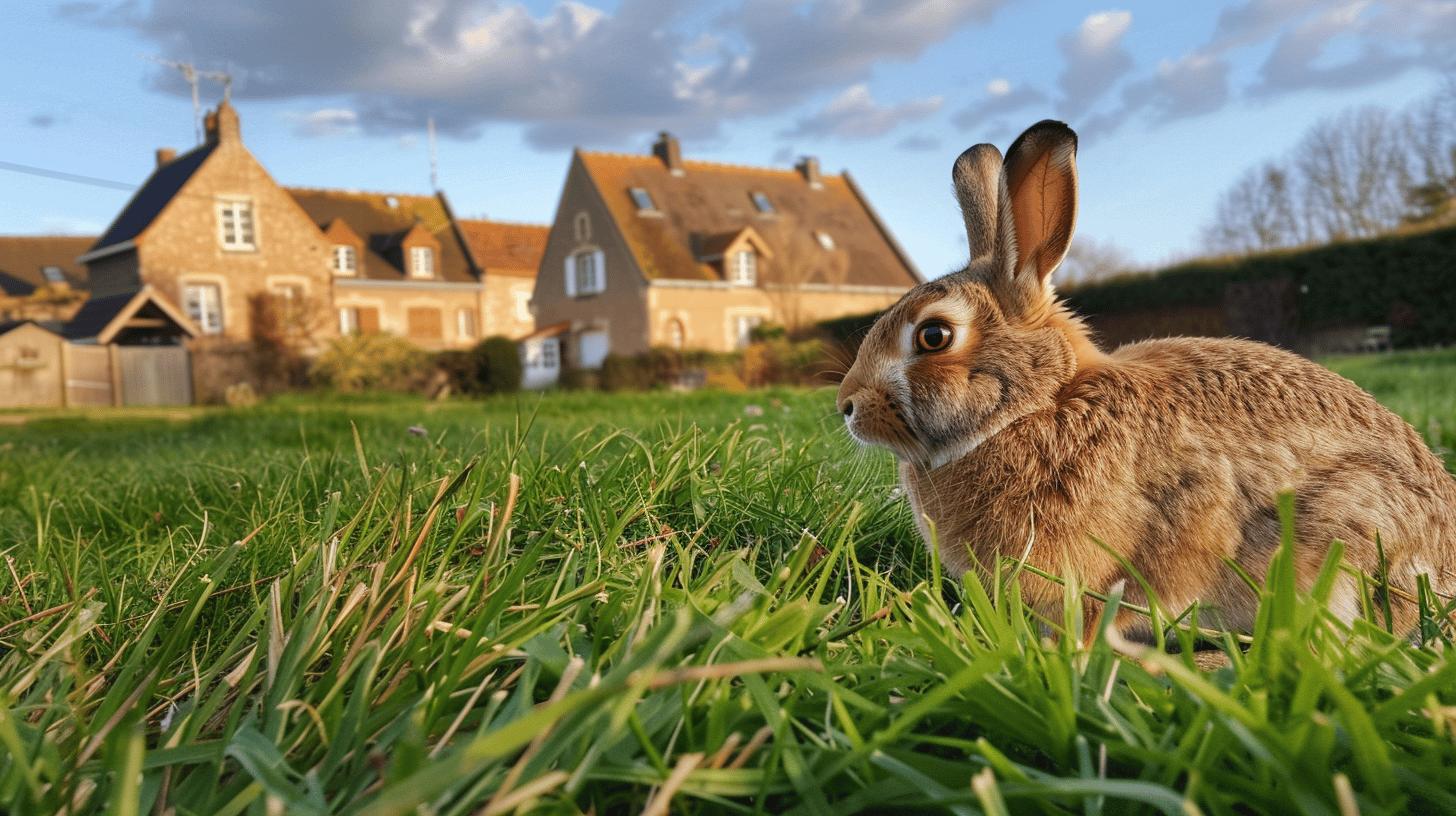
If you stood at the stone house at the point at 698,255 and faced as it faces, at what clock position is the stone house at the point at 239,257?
the stone house at the point at 239,257 is roughly at 4 o'clock from the stone house at the point at 698,255.

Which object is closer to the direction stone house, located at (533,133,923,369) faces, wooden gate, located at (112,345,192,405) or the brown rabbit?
the brown rabbit

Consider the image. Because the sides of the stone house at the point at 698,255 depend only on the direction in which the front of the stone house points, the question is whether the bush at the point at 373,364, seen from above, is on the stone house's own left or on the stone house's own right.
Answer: on the stone house's own right

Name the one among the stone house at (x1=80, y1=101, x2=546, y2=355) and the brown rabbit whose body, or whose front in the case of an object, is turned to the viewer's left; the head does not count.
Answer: the brown rabbit

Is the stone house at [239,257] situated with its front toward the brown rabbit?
yes

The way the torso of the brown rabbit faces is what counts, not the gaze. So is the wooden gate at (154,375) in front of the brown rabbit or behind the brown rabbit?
in front

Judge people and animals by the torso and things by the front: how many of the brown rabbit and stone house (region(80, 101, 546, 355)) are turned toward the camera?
1

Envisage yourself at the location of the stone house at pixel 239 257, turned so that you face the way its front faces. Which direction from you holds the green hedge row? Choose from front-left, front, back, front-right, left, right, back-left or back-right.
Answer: front-left

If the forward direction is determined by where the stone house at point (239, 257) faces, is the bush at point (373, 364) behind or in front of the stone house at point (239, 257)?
in front

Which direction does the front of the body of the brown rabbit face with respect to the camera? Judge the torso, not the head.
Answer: to the viewer's left

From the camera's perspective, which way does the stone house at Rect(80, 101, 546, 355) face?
toward the camera

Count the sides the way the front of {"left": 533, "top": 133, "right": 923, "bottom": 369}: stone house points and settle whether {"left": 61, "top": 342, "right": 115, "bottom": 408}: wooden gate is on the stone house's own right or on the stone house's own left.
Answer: on the stone house's own right

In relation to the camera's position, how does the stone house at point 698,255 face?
facing the viewer and to the right of the viewer
